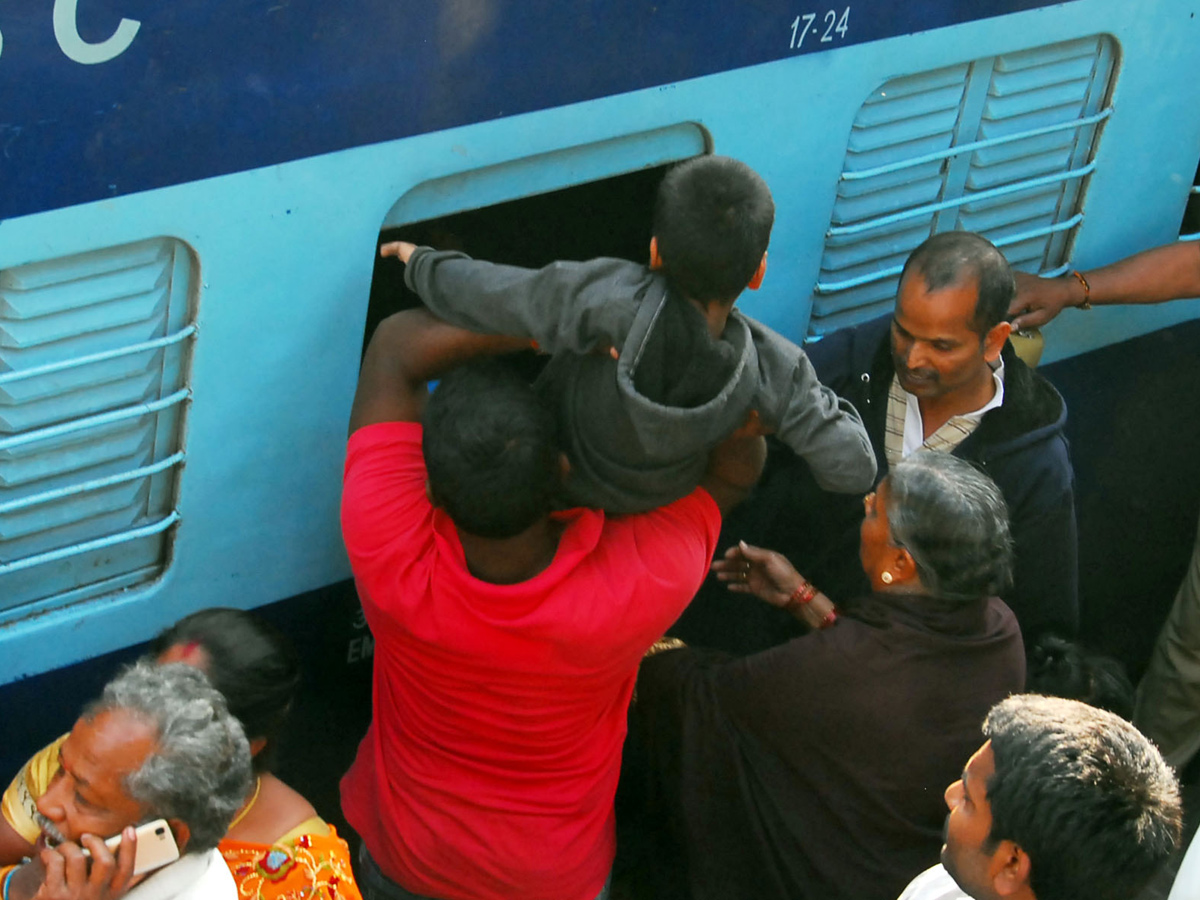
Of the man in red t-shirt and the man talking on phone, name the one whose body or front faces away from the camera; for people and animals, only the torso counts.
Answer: the man in red t-shirt

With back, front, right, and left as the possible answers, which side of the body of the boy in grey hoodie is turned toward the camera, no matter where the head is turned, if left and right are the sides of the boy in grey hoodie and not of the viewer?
back

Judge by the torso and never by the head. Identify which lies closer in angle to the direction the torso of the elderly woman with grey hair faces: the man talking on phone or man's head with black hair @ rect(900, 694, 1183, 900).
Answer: the man talking on phone

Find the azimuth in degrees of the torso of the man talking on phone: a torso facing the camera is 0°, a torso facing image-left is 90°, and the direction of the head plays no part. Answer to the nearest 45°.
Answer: approximately 90°

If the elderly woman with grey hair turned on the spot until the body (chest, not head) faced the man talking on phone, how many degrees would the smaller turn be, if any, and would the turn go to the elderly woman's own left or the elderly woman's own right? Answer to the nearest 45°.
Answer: approximately 90° to the elderly woman's own left

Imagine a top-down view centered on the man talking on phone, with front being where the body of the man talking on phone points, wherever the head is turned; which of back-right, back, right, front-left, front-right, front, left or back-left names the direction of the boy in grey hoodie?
back

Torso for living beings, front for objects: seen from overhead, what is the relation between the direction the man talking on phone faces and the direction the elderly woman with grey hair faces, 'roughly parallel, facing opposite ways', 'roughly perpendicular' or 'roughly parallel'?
roughly perpendicular

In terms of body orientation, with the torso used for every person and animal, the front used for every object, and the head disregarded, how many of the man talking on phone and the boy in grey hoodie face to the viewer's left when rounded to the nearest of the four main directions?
1

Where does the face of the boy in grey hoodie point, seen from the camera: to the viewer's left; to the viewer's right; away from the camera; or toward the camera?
away from the camera

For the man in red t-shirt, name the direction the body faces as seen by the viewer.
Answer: away from the camera

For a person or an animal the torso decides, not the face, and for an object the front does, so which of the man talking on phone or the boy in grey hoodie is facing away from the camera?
the boy in grey hoodie
